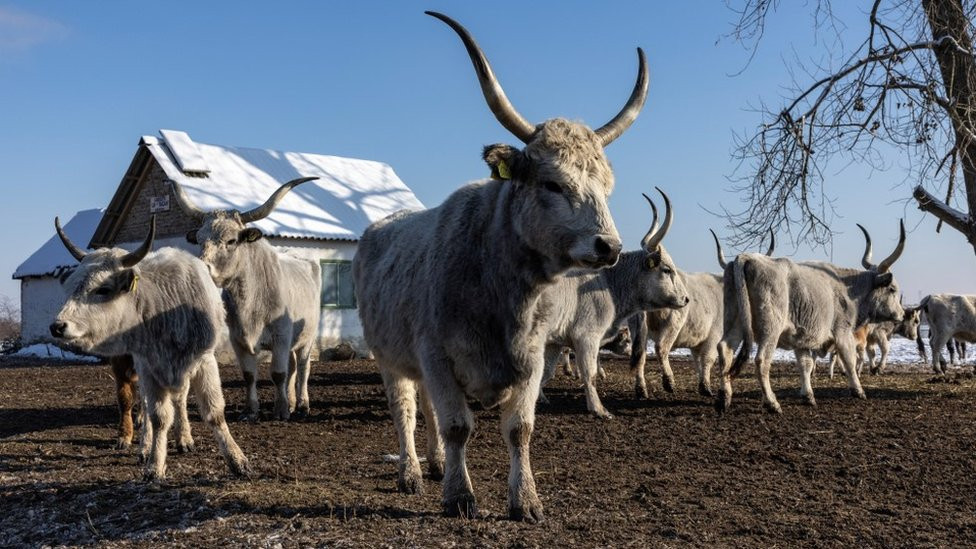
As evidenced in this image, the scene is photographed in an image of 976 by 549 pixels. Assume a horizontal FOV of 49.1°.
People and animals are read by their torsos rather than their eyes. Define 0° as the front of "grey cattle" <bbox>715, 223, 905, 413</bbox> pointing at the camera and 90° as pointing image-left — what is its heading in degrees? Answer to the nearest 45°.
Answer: approximately 225°

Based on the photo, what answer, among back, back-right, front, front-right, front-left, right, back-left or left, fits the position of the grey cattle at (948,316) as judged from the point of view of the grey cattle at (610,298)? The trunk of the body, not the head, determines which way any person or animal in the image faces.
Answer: front-left

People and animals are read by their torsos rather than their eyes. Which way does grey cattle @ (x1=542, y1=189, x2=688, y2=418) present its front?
to the viewer's right

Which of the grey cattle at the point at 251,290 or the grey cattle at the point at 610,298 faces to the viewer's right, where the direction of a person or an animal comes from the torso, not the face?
the grey cattle at the point at 610,298

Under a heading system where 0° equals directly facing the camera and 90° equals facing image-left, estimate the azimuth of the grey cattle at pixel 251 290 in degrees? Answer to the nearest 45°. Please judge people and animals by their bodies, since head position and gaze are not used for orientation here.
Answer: approximately 45°
